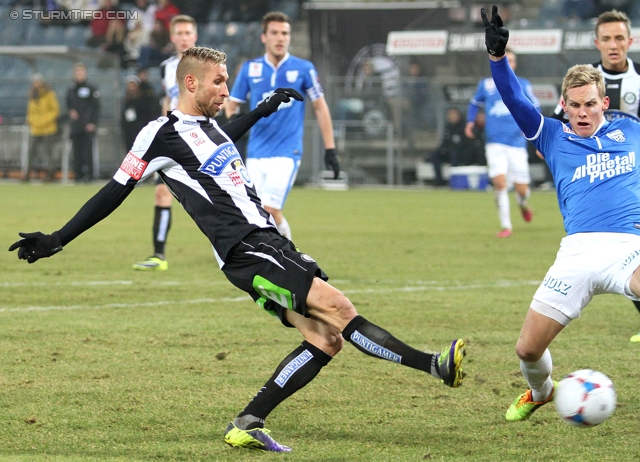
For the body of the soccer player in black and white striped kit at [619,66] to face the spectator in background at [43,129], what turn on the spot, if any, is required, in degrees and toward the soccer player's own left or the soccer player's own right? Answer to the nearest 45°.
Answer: approximately 135° to the soccer player's own right

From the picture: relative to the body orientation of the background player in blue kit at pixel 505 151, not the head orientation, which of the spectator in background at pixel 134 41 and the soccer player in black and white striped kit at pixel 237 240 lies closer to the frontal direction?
the soccer player in black and white striped kit

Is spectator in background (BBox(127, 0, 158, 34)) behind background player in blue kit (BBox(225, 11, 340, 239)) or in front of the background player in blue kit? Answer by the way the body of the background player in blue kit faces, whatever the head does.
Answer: behind

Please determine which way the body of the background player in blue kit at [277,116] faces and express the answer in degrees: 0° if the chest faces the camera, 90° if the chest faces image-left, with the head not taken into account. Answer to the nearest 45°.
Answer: approximately 0°

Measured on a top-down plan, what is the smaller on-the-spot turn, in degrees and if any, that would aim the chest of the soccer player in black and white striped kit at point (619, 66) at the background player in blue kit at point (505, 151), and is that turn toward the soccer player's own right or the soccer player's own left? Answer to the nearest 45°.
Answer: approximately 180°
